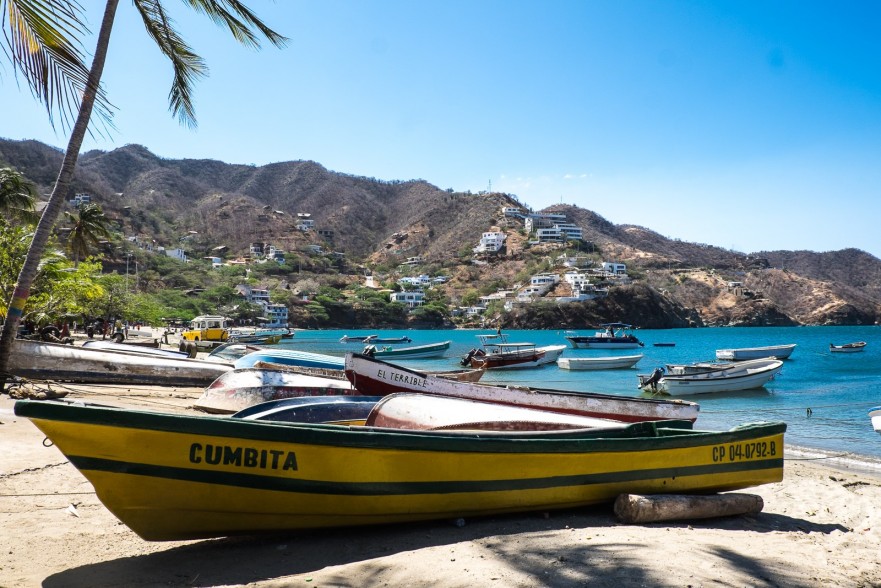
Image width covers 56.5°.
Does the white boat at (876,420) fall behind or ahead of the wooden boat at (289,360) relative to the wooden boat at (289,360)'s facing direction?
behind

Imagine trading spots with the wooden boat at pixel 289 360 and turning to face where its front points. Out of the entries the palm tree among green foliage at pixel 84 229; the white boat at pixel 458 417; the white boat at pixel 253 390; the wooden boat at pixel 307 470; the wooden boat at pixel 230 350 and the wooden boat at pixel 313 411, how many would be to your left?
4

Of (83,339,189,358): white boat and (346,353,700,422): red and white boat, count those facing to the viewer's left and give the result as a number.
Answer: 2

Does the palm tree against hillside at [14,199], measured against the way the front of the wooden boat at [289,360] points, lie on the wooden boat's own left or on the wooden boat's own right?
on the wooden boat's own right

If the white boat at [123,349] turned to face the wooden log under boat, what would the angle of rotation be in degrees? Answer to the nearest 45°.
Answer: approximately 90° to its left

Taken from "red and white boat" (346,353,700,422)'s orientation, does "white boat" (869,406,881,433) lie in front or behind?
behind

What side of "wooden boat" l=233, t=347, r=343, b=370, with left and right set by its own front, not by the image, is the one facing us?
left

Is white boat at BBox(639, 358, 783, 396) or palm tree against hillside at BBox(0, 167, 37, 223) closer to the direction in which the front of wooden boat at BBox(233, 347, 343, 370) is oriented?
the palm tree against hillside

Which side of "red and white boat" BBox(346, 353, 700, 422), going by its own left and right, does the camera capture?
left

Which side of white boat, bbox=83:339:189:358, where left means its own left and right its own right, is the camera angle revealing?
left

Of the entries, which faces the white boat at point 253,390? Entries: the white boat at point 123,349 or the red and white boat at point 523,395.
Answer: the red and white boat
